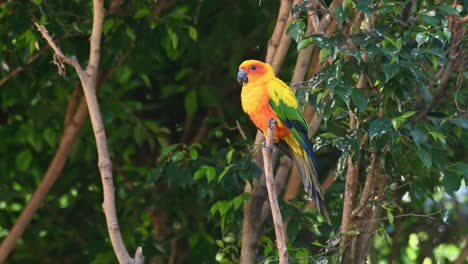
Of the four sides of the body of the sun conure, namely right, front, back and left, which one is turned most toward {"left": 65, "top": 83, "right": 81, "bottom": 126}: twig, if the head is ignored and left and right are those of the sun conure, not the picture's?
right

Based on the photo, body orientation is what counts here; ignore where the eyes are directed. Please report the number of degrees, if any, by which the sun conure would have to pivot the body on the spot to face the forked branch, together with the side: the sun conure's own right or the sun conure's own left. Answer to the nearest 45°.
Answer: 0° — it already faces it

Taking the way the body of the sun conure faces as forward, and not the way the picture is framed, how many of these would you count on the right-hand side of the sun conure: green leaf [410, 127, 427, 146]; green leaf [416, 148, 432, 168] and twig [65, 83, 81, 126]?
1

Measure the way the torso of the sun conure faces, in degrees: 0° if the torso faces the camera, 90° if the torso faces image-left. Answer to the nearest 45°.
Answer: approximately 45°

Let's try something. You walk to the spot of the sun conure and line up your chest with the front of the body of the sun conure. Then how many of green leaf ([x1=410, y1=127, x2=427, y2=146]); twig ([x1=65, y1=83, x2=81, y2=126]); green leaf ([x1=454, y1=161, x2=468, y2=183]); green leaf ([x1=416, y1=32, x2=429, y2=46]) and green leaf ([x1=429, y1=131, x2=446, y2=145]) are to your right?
1

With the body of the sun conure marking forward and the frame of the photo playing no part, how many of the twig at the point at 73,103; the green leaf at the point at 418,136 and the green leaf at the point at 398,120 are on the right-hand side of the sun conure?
1

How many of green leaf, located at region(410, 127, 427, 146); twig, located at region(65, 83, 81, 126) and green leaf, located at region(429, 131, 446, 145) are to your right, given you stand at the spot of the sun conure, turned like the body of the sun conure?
1

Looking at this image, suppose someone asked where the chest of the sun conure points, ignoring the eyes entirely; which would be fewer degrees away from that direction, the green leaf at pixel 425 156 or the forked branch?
the forked branch

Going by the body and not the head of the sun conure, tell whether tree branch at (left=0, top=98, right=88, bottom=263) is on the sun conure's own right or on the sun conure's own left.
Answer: on the sun conure's own right
